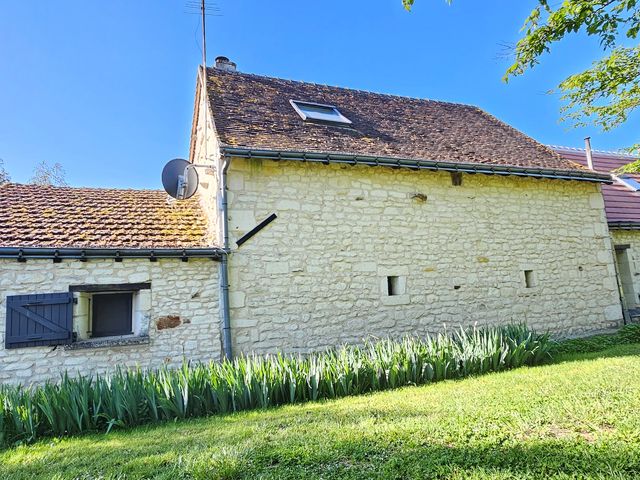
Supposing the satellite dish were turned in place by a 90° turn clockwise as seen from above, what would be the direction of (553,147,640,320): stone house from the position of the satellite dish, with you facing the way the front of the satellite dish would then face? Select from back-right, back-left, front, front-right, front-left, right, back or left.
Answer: front-right
